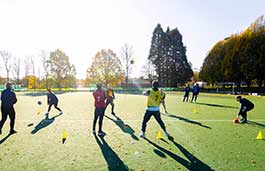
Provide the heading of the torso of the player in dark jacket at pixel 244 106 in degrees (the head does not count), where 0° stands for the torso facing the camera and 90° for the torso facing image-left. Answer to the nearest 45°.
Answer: approximately 90°

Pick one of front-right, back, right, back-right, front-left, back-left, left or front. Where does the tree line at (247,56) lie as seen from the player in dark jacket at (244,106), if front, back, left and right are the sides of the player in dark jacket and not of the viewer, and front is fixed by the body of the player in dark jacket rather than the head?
right
